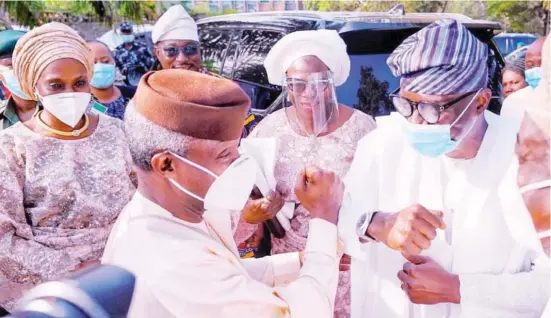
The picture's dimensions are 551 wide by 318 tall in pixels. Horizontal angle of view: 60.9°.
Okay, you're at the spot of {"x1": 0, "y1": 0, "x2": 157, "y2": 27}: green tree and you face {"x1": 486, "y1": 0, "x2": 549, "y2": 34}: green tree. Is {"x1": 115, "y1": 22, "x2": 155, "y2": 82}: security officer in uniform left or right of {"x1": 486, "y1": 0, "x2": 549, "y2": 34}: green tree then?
right

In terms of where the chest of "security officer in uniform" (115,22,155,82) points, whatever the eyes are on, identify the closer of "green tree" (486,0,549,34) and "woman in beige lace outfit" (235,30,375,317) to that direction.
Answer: the woman in beige lace outfit

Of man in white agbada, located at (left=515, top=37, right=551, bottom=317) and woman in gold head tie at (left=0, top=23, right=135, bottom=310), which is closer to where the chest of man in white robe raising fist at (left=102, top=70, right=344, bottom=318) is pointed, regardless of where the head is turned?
the man in white agbada

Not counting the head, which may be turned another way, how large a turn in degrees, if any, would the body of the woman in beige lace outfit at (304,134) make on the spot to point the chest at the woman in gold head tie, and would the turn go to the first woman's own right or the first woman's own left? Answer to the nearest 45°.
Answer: approximately 90° to the first woman's own right

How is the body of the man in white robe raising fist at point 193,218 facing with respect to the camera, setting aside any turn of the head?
to the viewer's right

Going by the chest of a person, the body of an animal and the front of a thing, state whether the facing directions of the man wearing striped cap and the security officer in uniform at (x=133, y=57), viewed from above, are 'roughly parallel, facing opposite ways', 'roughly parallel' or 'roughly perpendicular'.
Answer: roughly perpendicular

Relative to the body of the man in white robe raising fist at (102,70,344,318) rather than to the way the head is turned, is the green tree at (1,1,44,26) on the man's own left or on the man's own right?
on the man's own left

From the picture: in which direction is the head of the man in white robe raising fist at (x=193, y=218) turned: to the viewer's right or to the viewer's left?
to the viewer's right

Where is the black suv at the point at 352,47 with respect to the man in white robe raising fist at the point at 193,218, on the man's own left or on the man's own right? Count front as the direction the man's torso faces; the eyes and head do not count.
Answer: on the man's own left

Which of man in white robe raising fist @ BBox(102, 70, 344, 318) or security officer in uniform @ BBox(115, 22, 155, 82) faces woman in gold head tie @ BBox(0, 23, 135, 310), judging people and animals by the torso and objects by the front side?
the security officer in uniform

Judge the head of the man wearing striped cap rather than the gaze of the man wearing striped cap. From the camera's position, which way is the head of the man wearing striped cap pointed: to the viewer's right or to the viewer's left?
to the viewer's left

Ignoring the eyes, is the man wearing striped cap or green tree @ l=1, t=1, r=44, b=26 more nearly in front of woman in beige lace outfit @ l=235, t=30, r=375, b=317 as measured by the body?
the man wearing striped cap

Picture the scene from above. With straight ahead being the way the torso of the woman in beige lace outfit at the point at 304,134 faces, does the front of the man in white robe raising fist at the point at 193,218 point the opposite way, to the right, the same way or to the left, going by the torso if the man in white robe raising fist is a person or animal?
to the left

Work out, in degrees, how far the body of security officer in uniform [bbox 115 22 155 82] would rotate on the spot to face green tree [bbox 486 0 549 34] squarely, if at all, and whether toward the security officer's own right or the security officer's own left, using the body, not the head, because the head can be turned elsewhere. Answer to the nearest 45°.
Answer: approximately 90° to the security officer's own left

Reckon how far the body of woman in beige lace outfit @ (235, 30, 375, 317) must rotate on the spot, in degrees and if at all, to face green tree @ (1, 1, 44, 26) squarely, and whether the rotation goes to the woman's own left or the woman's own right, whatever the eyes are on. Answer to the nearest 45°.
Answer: approximately 135° to the woman's own right

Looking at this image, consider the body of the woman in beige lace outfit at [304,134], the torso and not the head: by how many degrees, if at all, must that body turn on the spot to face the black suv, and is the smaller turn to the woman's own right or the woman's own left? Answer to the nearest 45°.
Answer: approximately 180°

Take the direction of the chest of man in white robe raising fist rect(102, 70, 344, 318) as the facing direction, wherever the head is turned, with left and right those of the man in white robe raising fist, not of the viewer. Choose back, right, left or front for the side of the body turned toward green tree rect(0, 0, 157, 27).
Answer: left

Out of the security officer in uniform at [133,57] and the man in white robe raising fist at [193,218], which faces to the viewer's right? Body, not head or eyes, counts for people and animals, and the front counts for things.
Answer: the man in white robe raising fist

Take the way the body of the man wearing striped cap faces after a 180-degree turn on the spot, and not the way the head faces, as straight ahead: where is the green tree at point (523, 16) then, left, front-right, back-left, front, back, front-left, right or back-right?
front-left

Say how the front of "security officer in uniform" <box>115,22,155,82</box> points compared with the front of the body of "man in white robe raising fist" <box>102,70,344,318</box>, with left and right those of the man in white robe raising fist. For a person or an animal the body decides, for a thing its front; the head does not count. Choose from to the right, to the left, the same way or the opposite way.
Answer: to the right
